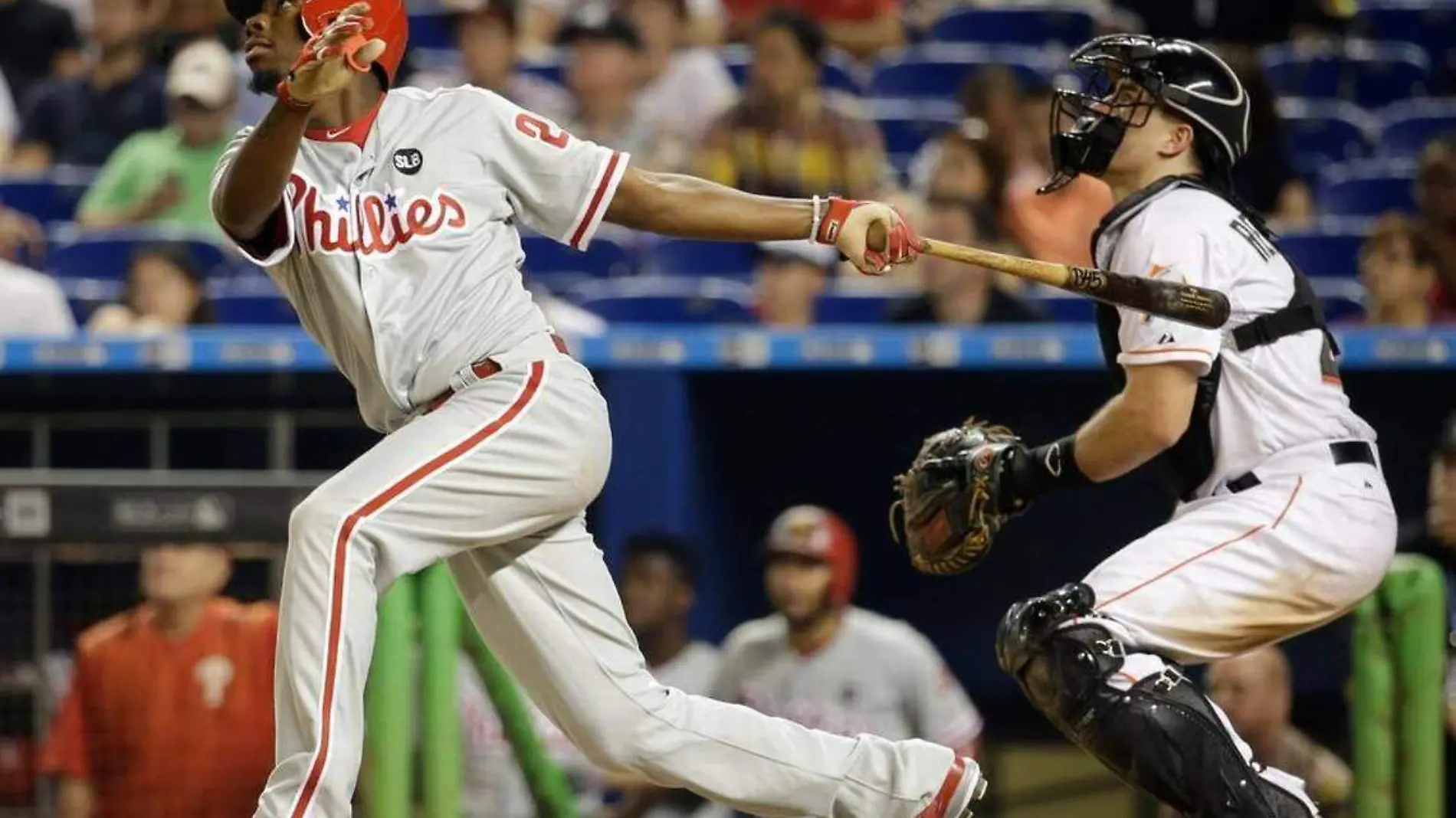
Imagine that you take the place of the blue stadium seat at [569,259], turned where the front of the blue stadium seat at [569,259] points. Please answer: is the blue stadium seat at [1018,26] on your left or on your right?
on your left

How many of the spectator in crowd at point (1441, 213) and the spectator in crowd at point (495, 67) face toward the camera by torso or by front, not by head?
2

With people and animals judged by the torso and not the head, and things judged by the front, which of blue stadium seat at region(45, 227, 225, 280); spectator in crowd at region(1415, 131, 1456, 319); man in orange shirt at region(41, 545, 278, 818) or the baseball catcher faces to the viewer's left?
the baseball catcher

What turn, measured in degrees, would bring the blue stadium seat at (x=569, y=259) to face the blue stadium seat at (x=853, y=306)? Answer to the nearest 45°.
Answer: approximately 45° to its left

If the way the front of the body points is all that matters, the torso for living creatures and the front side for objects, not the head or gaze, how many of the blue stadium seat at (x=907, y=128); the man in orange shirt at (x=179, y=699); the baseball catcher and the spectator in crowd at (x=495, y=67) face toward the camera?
3

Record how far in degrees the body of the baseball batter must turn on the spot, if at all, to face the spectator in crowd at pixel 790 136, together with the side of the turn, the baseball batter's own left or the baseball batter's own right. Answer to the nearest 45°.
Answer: approximately 135° to the baseball batter's own right

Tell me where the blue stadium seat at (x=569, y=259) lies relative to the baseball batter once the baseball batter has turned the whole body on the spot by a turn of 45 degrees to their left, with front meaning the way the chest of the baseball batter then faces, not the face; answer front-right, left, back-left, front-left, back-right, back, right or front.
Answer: back

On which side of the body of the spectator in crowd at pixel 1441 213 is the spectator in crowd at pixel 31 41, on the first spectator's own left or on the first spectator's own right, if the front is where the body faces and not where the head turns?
on the first spectator's own right

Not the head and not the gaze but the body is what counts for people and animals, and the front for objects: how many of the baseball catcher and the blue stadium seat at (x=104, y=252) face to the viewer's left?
1

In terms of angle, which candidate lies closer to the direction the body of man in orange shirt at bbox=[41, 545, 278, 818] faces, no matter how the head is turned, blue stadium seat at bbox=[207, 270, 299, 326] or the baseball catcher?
the baseball catcher
